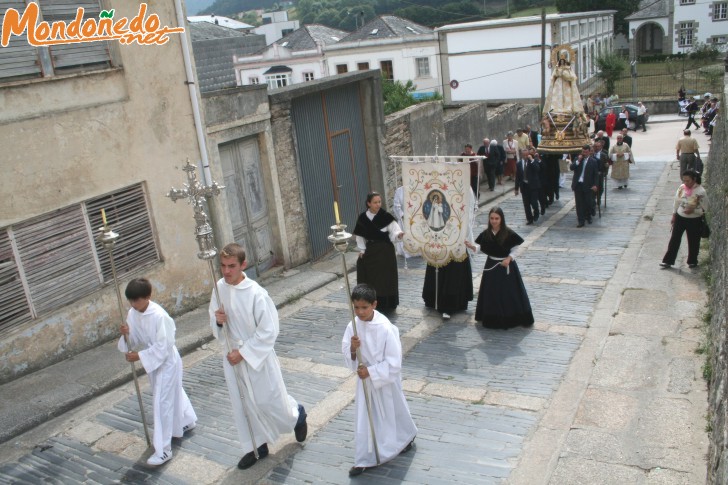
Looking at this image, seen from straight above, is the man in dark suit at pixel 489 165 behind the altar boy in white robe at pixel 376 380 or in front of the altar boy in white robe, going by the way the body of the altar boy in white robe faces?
behind

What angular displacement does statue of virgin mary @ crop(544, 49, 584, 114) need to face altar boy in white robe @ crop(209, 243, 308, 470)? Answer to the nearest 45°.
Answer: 0° — it already faces them

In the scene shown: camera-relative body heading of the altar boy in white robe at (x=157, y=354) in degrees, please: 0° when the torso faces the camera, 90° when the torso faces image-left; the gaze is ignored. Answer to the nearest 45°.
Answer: approximately 45°

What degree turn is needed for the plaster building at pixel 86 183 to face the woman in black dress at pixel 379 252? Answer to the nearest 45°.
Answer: approximately 45° to its left

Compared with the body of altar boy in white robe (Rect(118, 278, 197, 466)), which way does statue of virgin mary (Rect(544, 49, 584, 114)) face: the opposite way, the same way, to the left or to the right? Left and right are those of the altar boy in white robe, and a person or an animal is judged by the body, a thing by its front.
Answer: the same way

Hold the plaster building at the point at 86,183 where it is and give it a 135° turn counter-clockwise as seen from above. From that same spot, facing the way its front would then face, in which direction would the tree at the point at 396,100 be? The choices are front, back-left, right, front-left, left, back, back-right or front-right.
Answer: front-right

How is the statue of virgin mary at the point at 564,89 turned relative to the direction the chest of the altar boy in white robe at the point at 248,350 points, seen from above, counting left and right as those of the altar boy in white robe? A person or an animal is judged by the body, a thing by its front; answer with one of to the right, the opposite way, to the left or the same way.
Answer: the same way

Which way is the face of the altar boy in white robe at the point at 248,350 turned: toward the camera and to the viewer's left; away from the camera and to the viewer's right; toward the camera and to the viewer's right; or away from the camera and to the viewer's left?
toward the camera and to the viewer's left

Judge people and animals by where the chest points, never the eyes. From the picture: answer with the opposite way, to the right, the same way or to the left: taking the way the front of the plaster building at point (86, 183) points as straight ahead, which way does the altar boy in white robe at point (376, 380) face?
to the right

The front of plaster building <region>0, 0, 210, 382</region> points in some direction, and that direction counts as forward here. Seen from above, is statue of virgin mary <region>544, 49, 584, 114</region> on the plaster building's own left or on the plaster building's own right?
on the plaster building's own left

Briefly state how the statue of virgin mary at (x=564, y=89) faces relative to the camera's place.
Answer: facing the viewer

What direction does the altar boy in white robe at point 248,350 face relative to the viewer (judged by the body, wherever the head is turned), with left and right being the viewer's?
facing the viewer and to the left of the viewer

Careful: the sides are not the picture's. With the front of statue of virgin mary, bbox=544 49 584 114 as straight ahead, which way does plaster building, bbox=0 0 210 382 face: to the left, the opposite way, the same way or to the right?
to the left

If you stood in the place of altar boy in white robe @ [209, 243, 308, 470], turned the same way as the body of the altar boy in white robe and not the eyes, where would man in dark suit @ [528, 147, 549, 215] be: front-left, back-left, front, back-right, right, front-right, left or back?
back

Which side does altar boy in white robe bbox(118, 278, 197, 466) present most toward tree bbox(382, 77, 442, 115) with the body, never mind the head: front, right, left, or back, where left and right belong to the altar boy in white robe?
back

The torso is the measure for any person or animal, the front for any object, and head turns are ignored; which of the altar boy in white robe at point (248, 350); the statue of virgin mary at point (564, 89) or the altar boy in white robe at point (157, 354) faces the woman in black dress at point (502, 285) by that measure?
the statue of virgin mary

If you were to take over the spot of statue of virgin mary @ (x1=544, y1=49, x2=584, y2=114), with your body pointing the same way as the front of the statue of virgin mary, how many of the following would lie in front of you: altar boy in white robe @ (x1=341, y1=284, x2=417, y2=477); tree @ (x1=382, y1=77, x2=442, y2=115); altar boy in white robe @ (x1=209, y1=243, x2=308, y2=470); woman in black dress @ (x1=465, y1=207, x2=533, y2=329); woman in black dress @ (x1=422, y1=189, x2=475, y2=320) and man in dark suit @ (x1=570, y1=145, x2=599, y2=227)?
5

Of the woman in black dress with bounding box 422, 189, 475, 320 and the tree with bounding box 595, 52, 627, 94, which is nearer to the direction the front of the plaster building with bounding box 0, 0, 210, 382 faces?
the woman in black dress

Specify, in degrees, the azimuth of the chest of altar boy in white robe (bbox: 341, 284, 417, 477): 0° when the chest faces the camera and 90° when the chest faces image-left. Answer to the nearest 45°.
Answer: approximately 45°
